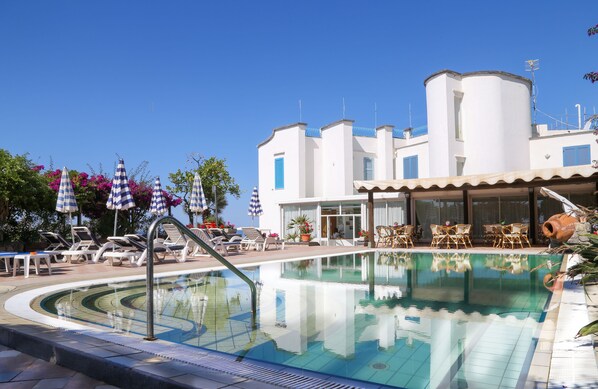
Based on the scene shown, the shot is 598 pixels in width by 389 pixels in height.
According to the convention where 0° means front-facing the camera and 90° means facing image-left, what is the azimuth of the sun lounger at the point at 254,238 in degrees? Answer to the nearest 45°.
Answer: approximately 315°

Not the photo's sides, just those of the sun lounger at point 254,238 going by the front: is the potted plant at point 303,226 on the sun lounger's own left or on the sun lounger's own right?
on the sun lounger's own left

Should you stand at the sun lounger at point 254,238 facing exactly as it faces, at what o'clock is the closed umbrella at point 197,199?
The closed umbrella is roughly at 5 o'clock from the sun lounger.

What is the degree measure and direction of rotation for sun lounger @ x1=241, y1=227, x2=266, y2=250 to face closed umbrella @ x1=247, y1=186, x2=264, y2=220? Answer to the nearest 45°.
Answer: approximately 135° to its left

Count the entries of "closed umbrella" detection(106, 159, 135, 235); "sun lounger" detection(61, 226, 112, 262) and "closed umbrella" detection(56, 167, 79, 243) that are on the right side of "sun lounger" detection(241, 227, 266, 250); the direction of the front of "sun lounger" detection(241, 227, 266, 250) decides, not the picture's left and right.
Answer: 3

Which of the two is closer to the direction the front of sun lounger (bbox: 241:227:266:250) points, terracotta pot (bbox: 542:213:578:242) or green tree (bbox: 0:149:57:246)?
the terracotta pot

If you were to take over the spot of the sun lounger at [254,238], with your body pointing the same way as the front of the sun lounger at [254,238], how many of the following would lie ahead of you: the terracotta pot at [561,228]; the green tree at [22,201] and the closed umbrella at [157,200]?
1

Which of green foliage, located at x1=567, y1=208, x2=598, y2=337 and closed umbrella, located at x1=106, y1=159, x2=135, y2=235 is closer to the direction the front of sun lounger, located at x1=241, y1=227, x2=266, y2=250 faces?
the green foliage

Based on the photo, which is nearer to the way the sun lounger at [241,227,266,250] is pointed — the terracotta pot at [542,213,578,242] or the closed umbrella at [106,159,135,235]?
the terracotta pot

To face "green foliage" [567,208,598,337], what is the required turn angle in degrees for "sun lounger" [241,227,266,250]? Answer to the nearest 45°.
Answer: approximately 45° to its right

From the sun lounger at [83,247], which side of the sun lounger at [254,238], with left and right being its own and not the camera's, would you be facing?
right

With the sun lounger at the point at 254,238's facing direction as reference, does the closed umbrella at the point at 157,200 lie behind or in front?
behind

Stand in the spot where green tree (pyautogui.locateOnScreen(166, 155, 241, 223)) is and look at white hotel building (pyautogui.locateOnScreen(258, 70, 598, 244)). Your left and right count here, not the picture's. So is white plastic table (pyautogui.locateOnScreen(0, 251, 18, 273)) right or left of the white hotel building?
right

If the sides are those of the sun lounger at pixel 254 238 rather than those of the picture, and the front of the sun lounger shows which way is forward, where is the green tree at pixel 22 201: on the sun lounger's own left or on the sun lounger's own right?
on the sun lounger's own right

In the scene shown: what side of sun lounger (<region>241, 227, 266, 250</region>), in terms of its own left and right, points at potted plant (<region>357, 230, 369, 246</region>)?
left

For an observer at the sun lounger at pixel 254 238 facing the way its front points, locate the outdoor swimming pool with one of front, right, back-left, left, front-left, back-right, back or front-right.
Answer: front-right

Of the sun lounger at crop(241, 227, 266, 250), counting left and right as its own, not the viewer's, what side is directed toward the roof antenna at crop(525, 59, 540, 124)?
left

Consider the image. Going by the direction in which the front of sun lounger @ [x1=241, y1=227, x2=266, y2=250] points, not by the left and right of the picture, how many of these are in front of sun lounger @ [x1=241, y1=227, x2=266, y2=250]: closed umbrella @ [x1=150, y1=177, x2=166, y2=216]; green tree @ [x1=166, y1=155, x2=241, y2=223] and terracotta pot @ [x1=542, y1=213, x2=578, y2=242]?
1

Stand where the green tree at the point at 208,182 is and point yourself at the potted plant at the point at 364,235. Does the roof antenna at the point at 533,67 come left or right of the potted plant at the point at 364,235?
left

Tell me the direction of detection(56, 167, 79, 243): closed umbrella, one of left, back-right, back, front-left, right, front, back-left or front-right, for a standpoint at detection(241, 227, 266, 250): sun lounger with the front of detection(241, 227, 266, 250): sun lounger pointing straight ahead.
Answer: right
